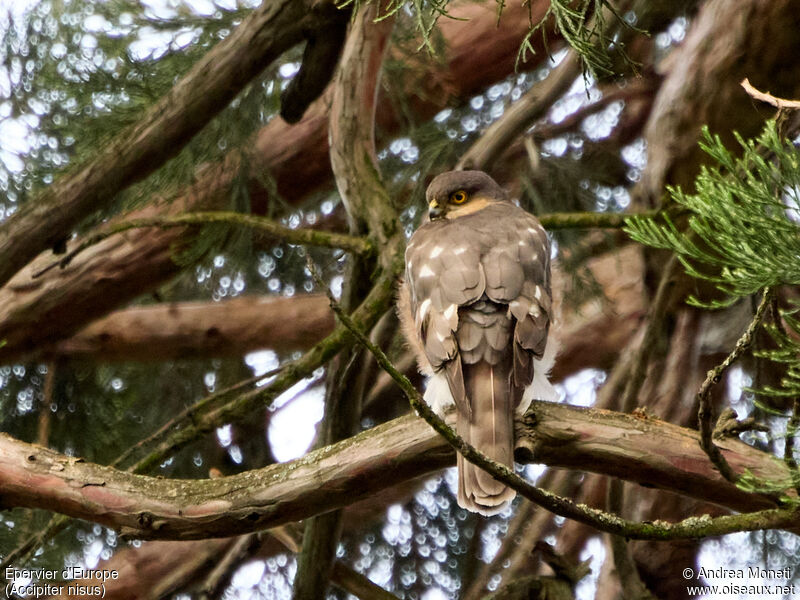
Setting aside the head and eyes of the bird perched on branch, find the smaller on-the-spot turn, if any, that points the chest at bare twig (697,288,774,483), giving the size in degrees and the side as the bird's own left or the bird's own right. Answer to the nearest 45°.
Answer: approximately 135° to the bird's own right

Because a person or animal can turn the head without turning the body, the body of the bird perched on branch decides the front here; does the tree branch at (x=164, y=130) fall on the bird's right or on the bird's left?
on the bird's left

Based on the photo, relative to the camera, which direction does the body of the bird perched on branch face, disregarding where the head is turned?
away from the camera
